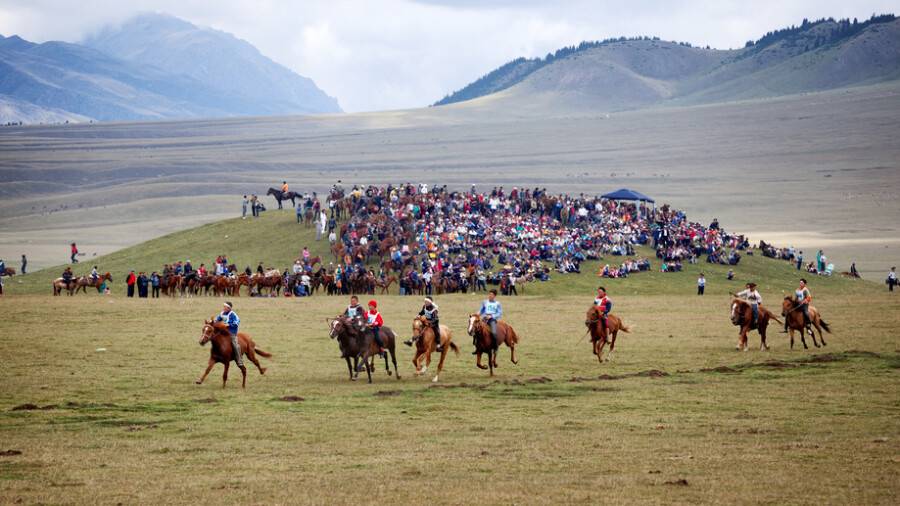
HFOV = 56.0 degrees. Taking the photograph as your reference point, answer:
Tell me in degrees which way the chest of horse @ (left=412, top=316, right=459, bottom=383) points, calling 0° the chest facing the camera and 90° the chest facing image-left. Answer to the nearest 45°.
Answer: approximately 45°

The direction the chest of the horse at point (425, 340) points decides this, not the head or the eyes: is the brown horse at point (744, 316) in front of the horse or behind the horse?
behind

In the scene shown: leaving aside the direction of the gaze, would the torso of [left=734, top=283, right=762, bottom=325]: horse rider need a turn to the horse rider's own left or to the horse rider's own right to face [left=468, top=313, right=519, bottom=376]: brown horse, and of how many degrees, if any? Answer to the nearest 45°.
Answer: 0° — they already face it

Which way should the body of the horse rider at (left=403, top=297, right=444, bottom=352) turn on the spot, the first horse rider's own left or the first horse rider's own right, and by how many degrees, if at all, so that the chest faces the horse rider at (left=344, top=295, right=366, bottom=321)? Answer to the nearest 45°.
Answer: approximately 45° to the first horse rider's own right

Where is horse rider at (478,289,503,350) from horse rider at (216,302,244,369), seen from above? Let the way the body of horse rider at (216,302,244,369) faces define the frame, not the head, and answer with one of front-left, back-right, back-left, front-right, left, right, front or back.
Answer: back-left

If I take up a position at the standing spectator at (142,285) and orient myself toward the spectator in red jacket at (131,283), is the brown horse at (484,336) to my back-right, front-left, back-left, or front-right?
back-left

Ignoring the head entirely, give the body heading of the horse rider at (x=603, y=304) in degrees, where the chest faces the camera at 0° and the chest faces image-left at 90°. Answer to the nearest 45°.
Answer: approximately 45°
